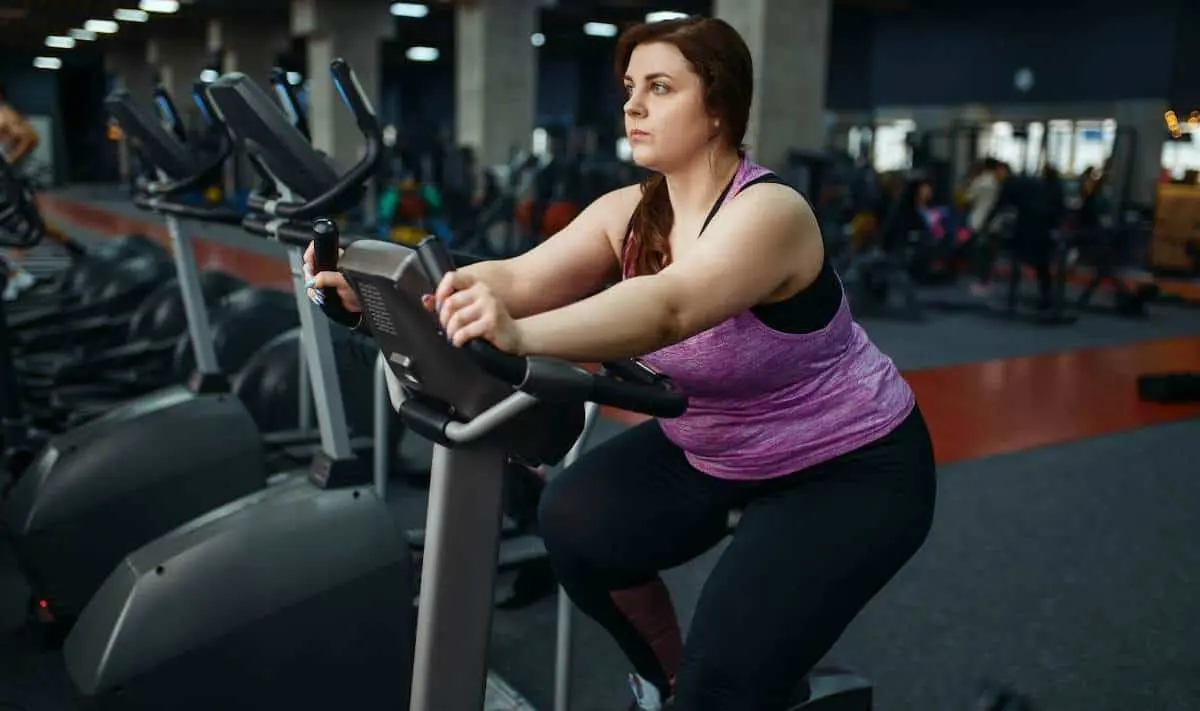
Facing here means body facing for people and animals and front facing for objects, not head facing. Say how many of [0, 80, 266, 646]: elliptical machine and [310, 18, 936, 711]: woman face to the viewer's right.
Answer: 0

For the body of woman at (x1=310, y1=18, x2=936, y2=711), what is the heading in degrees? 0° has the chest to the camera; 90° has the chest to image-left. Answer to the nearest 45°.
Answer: approximately 45°

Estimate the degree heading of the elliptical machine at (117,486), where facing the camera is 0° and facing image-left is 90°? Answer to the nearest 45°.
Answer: approximately 45°

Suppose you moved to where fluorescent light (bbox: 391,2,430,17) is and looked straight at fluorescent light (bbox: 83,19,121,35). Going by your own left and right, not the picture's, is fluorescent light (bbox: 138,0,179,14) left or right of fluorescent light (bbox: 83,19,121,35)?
left

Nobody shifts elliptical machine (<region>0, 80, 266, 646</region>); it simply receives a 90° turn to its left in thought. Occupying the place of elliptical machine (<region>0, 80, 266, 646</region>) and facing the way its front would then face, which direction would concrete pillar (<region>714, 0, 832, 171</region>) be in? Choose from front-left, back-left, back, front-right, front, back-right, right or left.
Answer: left

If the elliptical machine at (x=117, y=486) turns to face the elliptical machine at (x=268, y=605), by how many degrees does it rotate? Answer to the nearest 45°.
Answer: approximately 45° to its left

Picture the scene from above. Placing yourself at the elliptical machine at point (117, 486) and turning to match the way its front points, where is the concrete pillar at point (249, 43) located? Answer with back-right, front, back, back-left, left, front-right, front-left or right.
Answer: back-right

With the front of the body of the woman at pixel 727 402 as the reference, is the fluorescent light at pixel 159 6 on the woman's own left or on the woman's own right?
on the woman's own right
